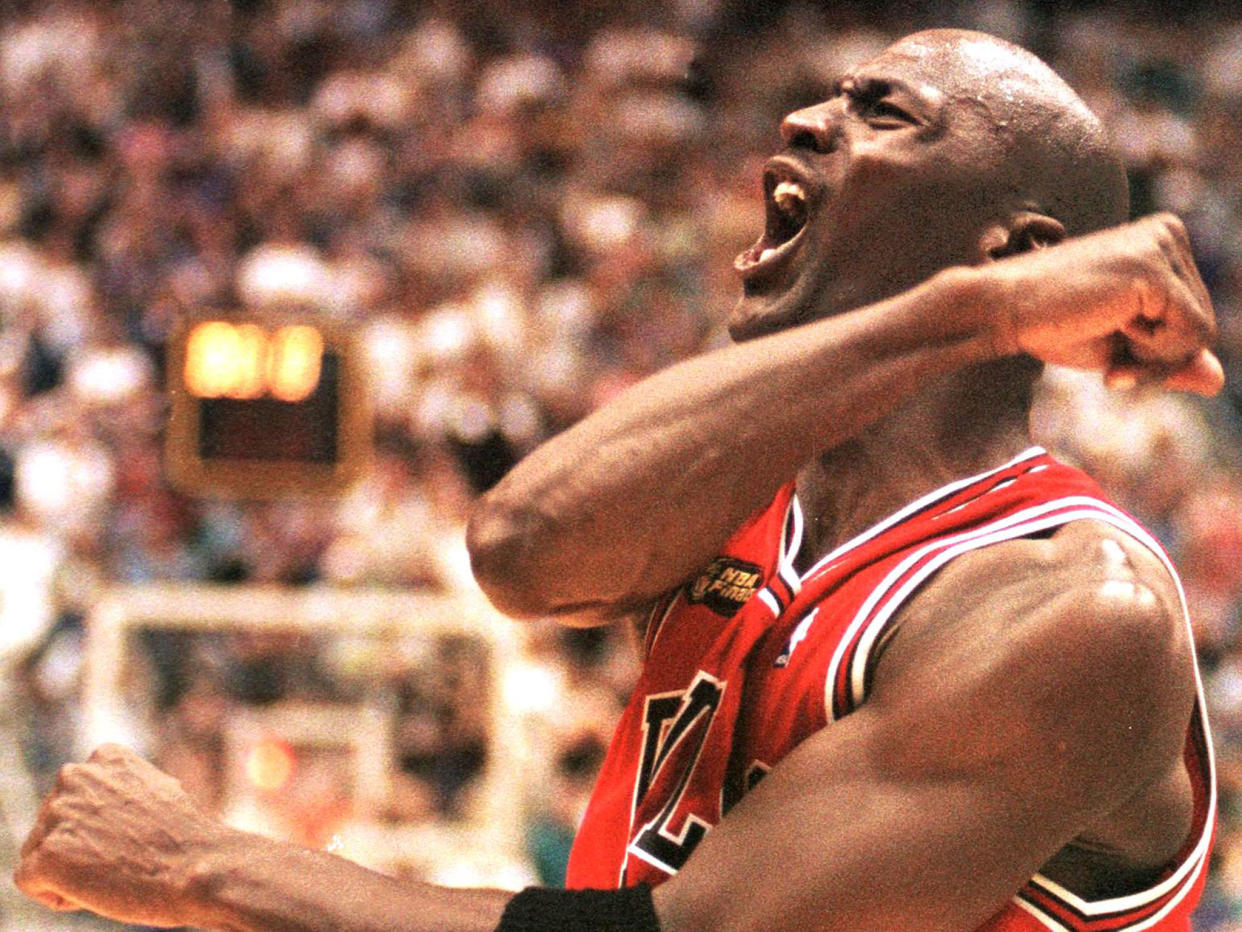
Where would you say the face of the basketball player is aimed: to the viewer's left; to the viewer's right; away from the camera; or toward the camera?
to the viewer's left

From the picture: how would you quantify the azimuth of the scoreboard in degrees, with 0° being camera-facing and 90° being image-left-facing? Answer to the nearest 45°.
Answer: approximately 0°

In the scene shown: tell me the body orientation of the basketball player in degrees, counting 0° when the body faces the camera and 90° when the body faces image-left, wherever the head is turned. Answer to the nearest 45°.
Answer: approximately 45°
